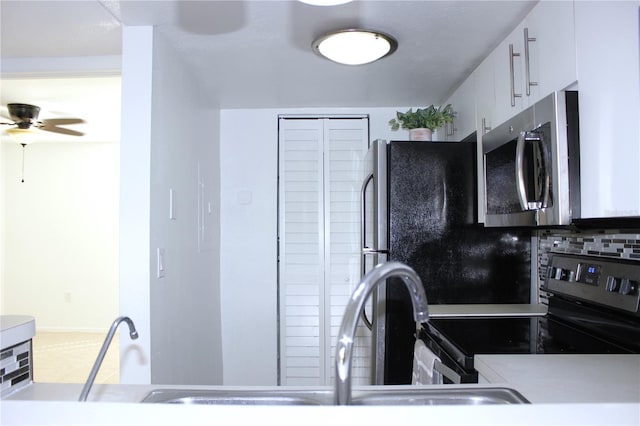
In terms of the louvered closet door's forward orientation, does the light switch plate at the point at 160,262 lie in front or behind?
in front

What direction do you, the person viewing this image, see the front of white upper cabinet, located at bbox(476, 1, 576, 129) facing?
facing the viewer and to the left of the viewer

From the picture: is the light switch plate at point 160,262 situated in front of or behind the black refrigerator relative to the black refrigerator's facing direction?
in front

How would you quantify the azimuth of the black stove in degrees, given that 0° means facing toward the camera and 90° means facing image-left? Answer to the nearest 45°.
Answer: approximately 45°

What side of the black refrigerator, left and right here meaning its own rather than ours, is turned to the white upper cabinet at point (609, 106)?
left

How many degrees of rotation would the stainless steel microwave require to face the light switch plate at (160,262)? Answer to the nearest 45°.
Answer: approximately 45° to its right

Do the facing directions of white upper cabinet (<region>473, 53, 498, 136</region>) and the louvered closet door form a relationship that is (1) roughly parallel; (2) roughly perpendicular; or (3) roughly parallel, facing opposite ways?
roughly perpendicular

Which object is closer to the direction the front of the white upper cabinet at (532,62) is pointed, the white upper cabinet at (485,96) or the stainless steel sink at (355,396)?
the stainless steel sink

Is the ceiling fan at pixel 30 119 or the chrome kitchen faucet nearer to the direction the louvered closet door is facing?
the chrome kitchen faucet

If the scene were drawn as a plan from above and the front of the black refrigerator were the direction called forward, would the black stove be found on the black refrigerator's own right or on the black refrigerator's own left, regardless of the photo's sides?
on the black refrigerator's own left

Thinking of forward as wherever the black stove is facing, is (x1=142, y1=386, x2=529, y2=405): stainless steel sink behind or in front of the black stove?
in front

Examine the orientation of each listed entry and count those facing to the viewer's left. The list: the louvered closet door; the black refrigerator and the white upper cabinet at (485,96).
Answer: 2

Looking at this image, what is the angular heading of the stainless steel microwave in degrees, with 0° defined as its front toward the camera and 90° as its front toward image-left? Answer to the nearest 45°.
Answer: approximately 45°

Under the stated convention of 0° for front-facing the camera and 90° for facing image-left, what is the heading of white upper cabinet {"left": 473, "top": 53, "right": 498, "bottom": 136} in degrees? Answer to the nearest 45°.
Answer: approximately 90°

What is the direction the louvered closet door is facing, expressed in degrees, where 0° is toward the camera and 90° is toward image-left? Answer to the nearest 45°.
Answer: approximately 0°

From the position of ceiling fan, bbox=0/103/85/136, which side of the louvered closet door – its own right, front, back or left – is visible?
right
